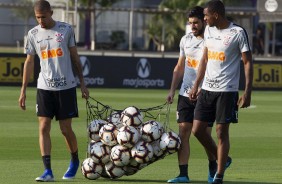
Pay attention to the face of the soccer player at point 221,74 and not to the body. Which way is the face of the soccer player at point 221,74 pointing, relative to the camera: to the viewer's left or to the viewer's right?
to the viewer's left

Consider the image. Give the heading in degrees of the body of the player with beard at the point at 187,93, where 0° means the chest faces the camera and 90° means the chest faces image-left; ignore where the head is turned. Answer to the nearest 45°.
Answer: approximately 45°

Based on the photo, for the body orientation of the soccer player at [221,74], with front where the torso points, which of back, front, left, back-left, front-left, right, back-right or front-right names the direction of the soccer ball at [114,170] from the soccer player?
front-right

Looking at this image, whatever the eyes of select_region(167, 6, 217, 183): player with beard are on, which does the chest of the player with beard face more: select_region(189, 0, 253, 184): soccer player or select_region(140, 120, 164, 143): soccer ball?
the soccer ball
